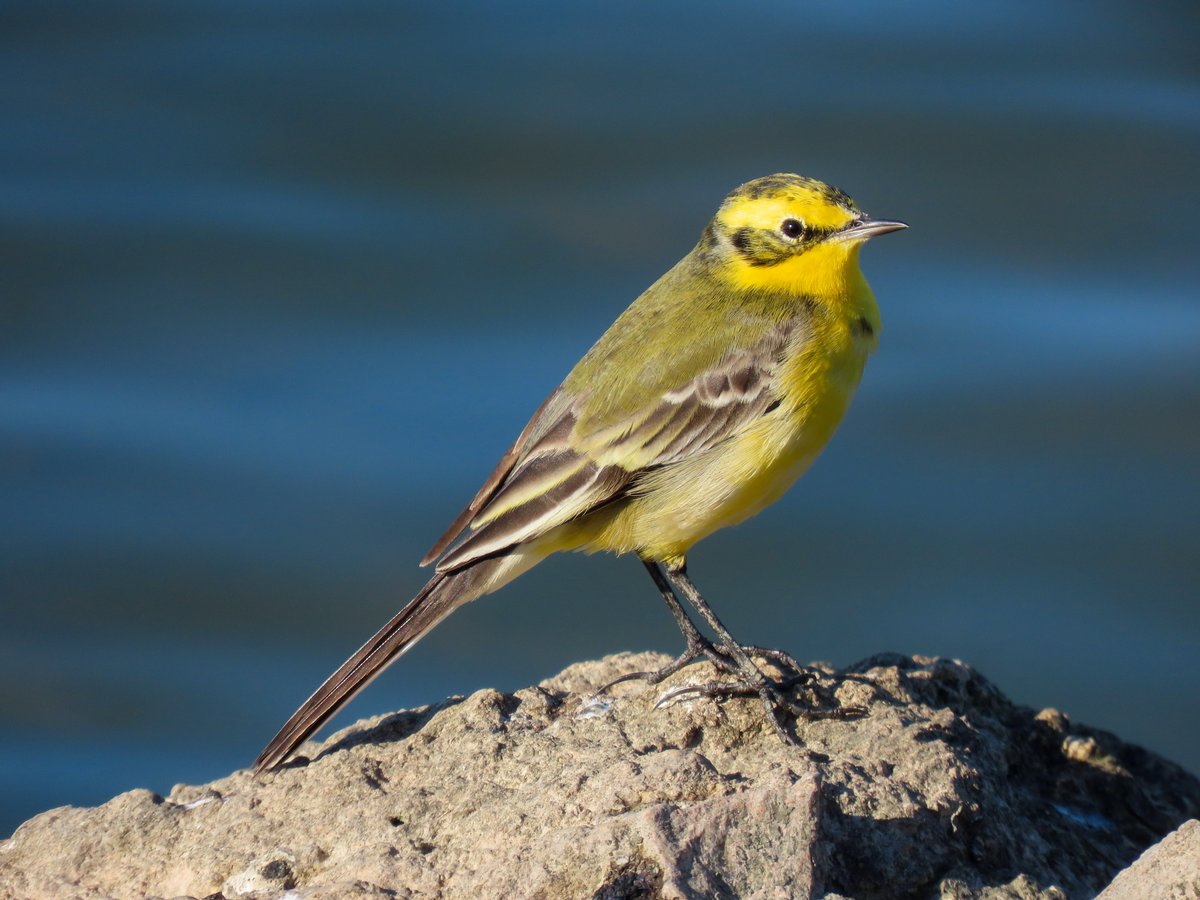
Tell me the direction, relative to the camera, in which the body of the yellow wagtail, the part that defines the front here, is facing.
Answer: to the viewer's right
